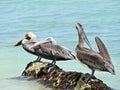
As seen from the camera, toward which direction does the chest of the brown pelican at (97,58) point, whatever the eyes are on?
to the viewer's left

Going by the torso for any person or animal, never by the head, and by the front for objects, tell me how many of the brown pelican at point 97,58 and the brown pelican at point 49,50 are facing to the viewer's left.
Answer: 2

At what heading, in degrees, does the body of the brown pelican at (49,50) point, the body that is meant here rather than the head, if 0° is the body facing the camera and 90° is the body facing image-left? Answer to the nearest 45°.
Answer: approximately 90°
